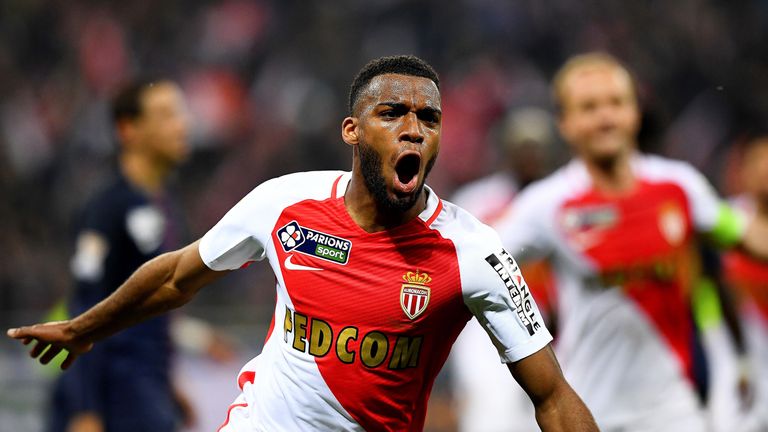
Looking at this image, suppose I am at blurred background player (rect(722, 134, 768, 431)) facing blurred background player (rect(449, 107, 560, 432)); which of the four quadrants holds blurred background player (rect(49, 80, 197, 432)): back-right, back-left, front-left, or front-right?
front-left

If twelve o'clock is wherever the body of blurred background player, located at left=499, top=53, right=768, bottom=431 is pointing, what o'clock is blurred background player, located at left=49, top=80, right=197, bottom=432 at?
blurred background player, located at left=49, top=80, right=197, bottom=432 is roughly at 3 o'clock from blurred background player, located at left=499, top=53, right=768, bottom=431.

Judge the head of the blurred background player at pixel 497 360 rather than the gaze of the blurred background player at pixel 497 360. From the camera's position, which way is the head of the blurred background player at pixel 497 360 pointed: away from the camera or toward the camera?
toward the camera

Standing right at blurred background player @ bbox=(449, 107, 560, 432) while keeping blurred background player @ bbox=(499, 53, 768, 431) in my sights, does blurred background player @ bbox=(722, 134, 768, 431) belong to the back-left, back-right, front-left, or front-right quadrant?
front-left

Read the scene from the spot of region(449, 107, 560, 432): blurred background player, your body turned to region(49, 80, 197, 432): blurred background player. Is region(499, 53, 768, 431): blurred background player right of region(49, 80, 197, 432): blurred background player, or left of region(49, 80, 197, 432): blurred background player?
left

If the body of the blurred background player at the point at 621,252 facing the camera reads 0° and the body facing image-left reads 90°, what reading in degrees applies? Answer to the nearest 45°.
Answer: approximately 0°

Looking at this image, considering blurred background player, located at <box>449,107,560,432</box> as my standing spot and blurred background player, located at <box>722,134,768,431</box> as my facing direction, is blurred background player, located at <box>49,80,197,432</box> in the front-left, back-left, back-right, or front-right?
back-right

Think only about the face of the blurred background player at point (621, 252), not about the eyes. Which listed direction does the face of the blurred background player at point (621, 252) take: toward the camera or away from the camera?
toward the camera
